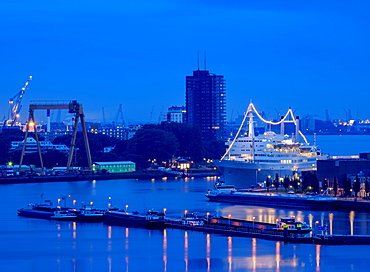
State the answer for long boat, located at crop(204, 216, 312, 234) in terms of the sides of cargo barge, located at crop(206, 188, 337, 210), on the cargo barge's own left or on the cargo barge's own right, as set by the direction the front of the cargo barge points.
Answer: on the cargo barge's own left

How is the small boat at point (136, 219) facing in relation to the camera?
to the viewer's left

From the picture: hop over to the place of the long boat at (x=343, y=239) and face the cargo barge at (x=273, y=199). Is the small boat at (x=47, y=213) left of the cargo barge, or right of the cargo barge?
left

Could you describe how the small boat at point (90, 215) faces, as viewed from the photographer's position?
facing to the left of the viewer

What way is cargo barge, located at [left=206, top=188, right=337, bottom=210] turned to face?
to the viewer's left

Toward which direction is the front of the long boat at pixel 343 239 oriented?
to the viewer's left
